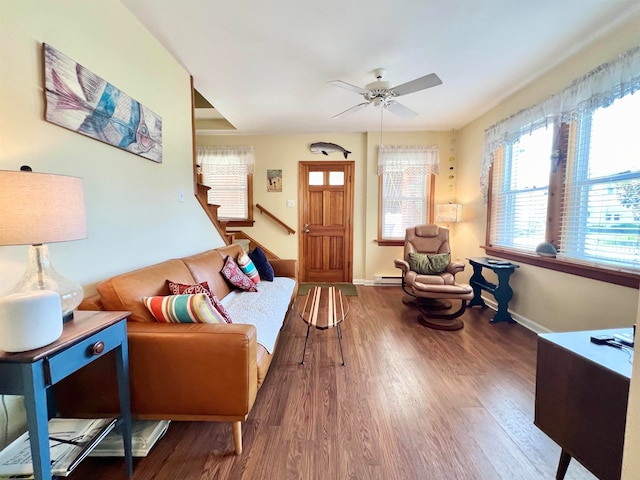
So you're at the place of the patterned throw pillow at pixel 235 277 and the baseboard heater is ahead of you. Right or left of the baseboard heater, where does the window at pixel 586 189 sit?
right

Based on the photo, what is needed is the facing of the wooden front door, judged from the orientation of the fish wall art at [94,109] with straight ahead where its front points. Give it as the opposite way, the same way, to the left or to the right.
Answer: to the right

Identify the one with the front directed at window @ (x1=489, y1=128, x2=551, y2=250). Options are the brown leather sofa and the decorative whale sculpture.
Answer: the brown leather sofa

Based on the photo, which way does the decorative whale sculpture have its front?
to the viewer's left

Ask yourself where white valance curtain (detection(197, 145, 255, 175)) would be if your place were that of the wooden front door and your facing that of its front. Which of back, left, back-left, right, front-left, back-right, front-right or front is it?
right

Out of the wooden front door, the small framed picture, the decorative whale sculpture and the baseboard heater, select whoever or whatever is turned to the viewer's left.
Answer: the decorative whale sculpture

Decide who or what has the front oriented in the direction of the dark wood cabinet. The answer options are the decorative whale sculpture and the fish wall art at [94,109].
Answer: the fish wall art

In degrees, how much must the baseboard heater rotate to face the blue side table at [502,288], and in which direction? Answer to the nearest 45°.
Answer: approximately 45° to its left

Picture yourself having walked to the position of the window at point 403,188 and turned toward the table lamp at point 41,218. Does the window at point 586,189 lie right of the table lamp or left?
left

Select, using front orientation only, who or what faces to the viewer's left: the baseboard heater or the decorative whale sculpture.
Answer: the decorative whale sculpture

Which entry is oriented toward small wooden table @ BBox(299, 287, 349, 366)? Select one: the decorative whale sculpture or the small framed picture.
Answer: the small framed picture

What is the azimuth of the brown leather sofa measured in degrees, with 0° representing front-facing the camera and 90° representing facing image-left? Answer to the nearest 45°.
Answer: approximately 270°

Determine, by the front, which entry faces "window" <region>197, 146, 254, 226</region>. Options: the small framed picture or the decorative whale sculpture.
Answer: the decorative whale sculpture

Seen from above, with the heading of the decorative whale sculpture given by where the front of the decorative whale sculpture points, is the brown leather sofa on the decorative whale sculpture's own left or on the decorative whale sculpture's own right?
on the decorative whale sculpture's own left

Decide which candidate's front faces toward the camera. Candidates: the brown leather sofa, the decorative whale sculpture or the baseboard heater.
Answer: the baseboard heater
